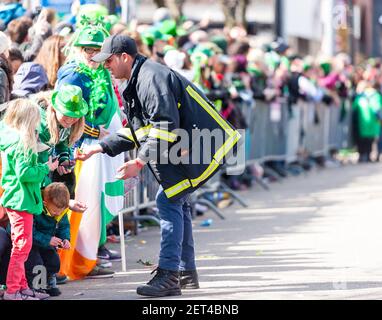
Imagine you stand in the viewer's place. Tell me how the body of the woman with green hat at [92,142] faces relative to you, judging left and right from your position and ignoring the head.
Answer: facing the viewer and to the right of the viewer

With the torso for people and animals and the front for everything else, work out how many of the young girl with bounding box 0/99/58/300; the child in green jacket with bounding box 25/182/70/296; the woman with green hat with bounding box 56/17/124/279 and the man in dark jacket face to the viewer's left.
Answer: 1

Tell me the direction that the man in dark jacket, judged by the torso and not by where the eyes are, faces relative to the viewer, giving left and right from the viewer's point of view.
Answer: facing to the left of the viewer

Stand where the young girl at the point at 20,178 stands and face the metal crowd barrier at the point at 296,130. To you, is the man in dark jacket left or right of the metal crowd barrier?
right

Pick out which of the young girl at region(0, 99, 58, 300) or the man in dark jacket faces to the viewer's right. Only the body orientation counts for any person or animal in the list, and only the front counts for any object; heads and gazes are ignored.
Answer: the young girl

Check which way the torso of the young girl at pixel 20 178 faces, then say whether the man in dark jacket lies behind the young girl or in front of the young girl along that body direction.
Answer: in front

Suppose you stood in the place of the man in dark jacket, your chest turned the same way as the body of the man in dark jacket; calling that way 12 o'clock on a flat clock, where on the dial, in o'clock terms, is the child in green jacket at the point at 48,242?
The child in green jacket is roughly at 12 o'clock from the man in dark jacket.

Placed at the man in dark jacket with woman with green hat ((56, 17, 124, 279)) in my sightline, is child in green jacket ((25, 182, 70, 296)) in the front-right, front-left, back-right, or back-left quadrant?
front-left

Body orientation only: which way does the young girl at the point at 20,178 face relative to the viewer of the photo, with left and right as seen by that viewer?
facing to the right of the viewer

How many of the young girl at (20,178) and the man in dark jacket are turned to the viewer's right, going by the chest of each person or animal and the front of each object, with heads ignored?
1
